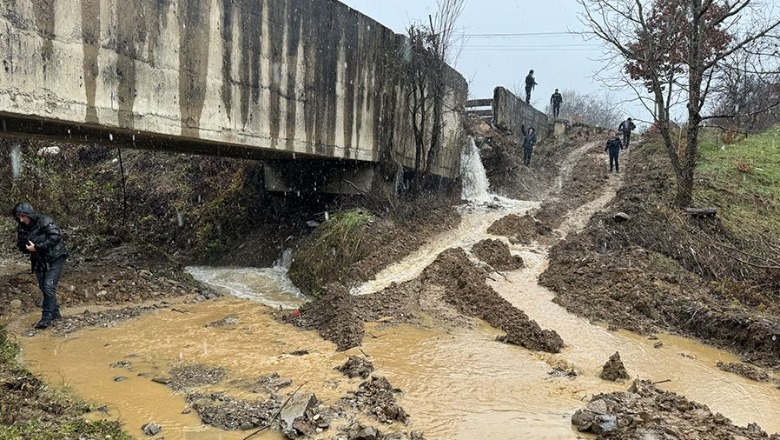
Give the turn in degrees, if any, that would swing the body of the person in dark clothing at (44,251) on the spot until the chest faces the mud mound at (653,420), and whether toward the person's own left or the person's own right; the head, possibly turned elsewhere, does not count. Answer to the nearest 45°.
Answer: approximately 90° to the person's own left

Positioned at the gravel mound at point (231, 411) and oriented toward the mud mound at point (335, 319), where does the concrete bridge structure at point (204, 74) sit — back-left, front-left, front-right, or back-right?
front-left

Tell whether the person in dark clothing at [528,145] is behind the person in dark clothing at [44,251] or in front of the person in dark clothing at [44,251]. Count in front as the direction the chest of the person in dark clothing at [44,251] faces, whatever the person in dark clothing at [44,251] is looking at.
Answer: behind

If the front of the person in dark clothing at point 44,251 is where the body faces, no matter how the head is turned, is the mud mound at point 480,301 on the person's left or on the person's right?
on the person's left

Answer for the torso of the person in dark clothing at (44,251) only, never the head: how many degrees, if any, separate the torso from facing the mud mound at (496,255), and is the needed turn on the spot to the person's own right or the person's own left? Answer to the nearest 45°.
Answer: approximately 135° to the person's own left
